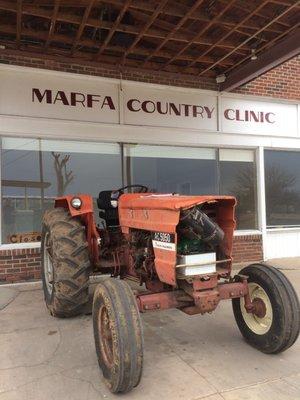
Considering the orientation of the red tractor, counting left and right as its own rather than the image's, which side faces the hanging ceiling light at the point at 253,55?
left

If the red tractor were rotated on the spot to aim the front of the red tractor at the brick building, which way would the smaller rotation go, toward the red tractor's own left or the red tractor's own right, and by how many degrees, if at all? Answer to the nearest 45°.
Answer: approximately 135° to the red tractor's own left

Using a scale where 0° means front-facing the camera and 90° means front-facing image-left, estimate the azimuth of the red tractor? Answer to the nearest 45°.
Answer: approximately 315°

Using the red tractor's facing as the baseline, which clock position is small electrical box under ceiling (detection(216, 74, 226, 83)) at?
The small electrical box under ceiling is roughly at 8 o'clock from the red tractor.
